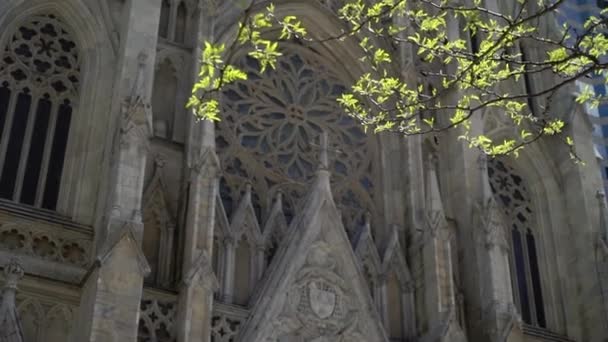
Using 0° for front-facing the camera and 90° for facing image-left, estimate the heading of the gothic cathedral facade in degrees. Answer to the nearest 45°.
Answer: approximately 315°
